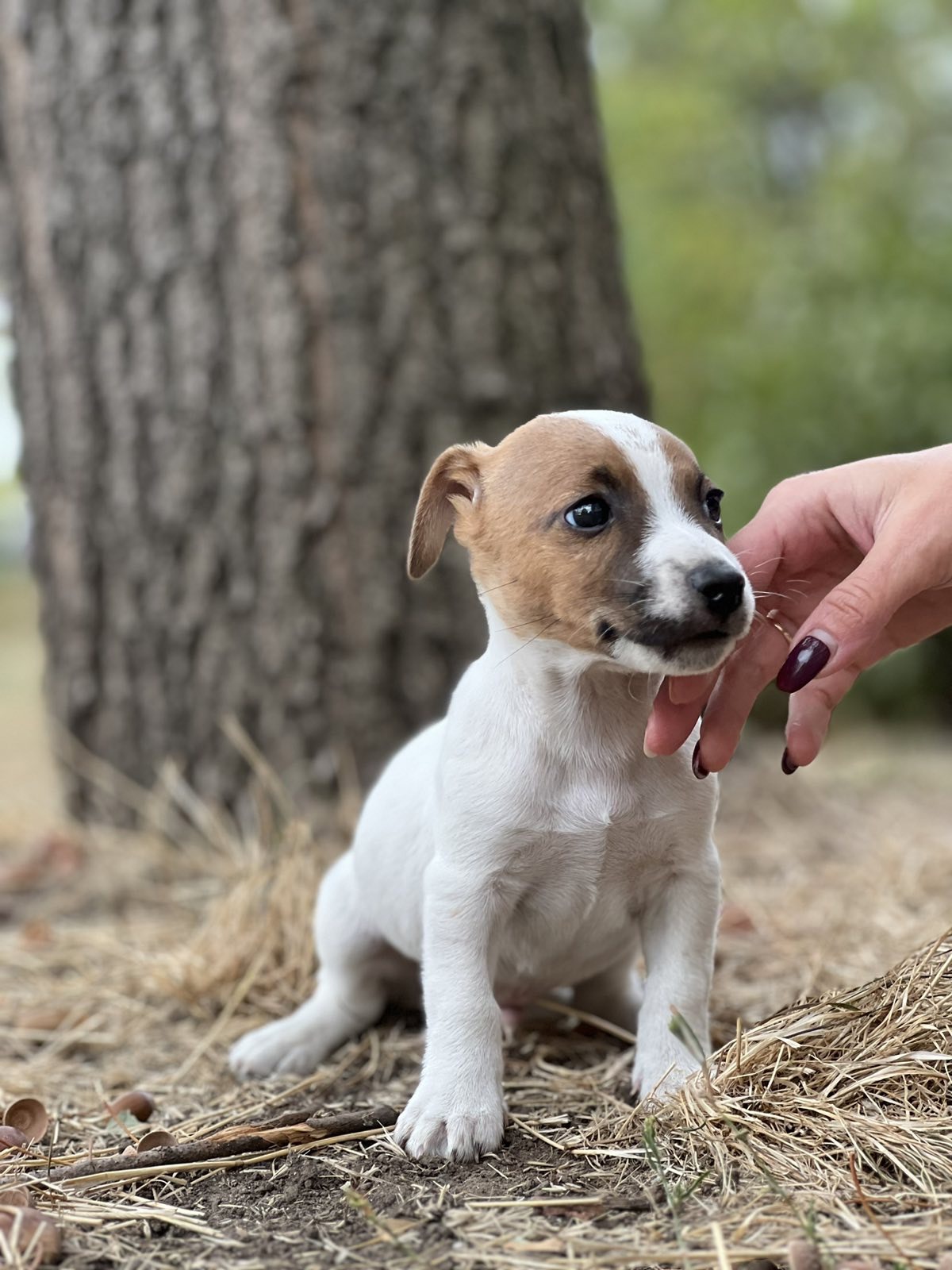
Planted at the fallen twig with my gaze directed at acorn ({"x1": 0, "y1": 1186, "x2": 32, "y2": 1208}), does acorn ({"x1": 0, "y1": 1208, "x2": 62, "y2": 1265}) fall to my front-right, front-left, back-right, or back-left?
front-left

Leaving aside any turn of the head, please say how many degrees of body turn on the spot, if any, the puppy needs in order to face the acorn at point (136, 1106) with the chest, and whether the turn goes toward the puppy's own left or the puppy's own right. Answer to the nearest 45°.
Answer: approximately 135° to the puppy's own right

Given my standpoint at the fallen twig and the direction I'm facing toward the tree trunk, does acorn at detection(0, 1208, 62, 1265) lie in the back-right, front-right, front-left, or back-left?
back-left

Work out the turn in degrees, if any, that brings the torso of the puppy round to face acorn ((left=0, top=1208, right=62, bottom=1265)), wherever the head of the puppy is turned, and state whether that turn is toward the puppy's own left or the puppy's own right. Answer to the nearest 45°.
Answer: approximately 90° to the puppy's own right

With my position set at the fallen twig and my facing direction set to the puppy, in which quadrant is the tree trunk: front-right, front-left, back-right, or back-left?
front-left

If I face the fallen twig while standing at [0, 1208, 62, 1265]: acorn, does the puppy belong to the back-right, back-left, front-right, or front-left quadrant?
front-right

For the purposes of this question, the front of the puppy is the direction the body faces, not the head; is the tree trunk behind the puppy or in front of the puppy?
behind

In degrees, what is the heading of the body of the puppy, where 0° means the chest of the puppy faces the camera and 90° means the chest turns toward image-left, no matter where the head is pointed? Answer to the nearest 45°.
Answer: approximately 315°
